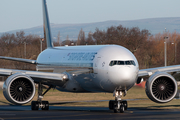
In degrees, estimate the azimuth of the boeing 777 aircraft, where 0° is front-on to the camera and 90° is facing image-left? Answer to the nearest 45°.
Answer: approximately 0°
